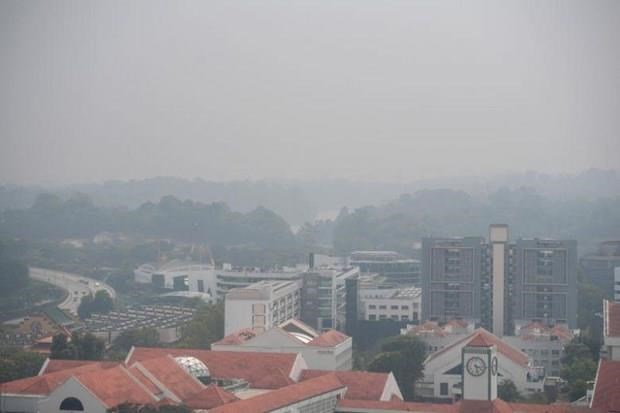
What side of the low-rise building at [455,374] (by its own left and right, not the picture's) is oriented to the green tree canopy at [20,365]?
right

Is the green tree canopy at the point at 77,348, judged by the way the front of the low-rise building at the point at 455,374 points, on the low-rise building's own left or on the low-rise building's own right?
on the low-rise building's own right

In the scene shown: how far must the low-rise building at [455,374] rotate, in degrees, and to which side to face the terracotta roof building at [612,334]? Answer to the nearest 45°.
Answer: approximately 90° to its left

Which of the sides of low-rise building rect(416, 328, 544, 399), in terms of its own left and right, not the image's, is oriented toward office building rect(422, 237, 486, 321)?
back

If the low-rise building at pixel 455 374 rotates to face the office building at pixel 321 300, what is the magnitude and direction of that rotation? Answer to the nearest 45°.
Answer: approximately 135° to its right

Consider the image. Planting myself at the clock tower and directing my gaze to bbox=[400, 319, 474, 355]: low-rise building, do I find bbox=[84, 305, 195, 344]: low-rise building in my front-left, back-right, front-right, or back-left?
front-left

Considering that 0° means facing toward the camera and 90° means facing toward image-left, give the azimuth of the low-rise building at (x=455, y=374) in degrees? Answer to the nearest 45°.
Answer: approximately 0°

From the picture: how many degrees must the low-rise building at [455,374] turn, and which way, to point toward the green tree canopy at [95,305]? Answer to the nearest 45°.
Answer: approximately 135° to its right

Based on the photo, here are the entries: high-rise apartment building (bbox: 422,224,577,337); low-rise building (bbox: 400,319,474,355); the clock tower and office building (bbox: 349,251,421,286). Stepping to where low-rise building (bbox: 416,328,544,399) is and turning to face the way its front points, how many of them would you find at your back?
3

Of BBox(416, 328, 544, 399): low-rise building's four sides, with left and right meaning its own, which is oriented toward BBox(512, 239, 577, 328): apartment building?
back

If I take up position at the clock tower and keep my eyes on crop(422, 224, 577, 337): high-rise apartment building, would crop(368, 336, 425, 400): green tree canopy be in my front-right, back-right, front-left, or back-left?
front-left

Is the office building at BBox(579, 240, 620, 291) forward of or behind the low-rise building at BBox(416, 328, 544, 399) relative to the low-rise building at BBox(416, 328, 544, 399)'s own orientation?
behind

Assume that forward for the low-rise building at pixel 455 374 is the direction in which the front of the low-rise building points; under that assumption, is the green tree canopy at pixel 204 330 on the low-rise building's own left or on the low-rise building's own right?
on the low-rise building's own right
